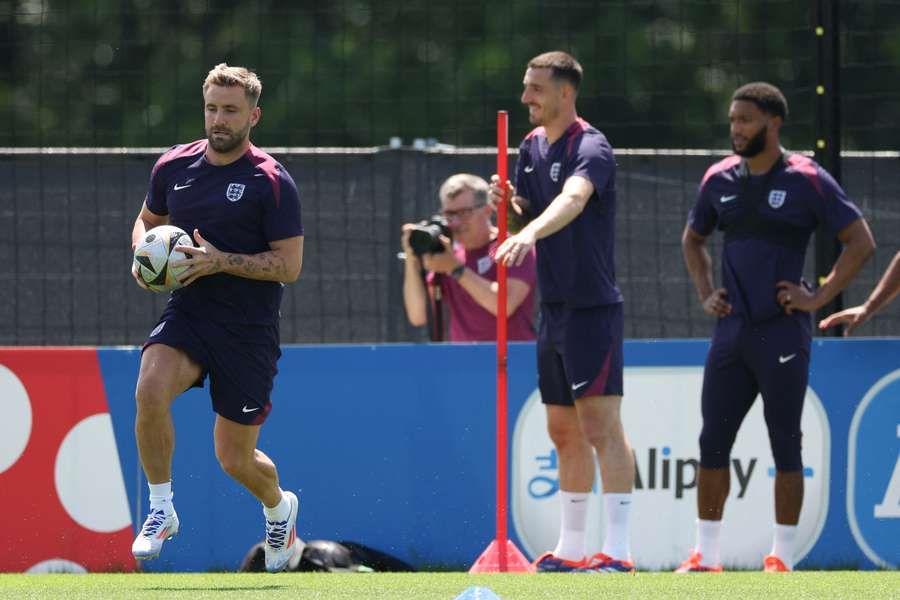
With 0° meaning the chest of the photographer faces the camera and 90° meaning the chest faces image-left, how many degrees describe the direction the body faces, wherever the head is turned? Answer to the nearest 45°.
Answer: approximately 45°
